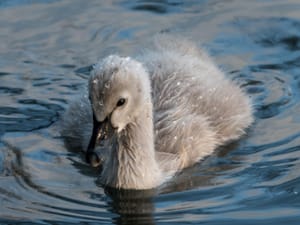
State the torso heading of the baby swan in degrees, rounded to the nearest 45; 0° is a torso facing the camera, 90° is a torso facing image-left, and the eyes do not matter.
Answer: approximately 45°
